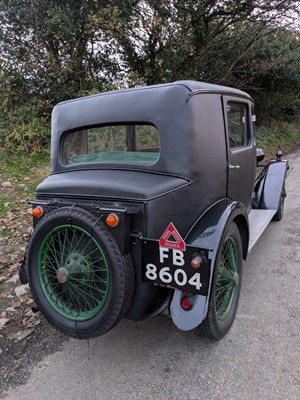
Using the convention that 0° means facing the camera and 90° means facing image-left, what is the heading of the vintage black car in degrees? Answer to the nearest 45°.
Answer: approximately 225°
